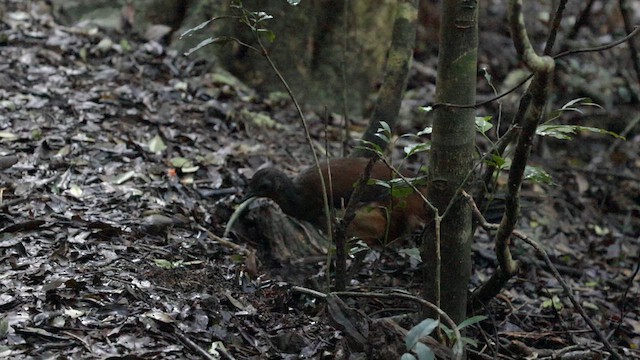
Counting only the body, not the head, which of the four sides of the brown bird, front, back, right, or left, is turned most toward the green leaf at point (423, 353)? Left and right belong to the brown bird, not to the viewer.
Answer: left

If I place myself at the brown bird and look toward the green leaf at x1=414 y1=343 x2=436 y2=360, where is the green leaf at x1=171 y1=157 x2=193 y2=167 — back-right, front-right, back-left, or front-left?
back-right

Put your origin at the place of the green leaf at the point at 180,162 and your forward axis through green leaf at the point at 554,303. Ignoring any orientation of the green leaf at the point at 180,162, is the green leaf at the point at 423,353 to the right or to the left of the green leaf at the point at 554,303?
right

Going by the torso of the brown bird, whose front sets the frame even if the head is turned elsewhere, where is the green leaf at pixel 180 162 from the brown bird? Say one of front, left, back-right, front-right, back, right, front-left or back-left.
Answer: front

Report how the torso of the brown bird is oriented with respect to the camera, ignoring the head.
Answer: to the viewer's left

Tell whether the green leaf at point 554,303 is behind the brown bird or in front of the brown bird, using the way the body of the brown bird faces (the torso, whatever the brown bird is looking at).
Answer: behind
